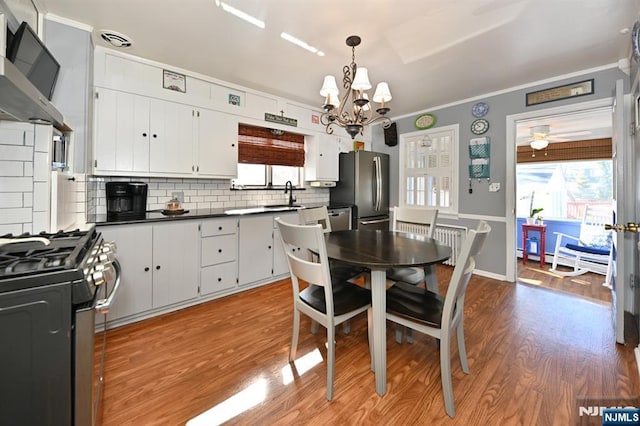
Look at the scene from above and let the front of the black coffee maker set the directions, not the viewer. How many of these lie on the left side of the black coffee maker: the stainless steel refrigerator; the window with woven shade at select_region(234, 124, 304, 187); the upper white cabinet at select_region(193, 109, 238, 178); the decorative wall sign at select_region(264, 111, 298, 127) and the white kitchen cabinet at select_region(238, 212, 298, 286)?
5

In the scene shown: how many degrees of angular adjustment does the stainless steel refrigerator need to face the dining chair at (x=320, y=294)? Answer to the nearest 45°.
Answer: approximately 45° to its right

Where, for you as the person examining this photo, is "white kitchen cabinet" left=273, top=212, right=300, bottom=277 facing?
facing the viewer and to the right of the viewer

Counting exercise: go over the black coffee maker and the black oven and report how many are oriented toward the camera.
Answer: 1

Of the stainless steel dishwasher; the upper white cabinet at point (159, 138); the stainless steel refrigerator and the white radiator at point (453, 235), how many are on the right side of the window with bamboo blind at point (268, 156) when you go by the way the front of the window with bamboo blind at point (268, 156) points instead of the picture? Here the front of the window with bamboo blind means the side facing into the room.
1

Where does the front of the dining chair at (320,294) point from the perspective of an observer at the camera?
facing away from the viewer and to the right of the viewer

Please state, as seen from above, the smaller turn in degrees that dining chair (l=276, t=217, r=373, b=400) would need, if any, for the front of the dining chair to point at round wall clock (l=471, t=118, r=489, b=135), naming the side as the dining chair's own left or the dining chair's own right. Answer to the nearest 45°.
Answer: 0° — it already faces it

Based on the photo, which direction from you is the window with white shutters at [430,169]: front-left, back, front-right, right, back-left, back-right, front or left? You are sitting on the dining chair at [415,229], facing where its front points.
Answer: back-right

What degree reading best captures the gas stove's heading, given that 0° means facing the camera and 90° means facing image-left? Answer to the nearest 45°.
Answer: approximately 270°

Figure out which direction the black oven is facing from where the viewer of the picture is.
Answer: facing to the right of the viewer

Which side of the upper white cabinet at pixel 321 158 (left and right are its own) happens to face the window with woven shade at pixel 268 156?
right

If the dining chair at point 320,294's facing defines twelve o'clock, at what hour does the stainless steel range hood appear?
The stainless steel range hood is roughly at 7 o'clock from the dining chair.

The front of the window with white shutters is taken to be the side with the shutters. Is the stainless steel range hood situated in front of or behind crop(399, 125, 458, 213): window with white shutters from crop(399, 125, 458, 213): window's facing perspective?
in front
